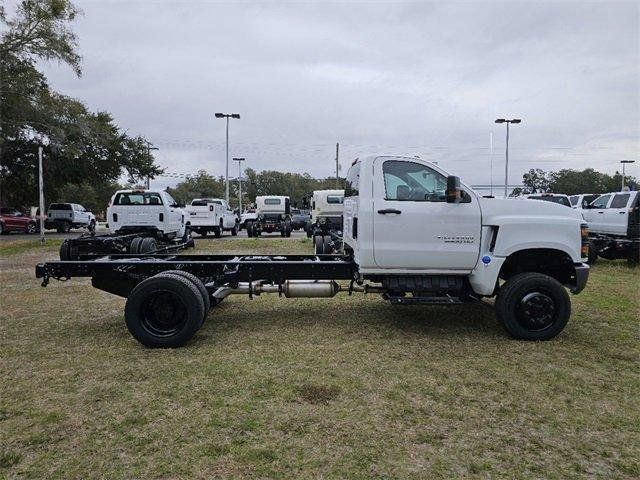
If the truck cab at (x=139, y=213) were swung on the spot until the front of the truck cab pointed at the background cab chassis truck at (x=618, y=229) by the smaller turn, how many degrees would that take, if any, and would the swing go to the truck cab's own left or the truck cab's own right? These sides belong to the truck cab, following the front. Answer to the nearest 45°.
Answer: approximately 90° to the truck cab's own right

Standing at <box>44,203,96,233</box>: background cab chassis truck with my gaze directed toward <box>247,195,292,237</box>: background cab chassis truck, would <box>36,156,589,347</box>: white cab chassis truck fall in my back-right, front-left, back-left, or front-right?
front-right

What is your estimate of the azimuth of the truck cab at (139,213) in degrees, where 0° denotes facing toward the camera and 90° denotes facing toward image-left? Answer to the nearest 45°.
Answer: approximately 225°

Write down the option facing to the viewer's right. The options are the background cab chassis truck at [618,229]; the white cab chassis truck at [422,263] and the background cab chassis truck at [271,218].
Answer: the white cab chassis truck

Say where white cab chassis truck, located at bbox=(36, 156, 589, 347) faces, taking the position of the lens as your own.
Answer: facing to the right of the viewer

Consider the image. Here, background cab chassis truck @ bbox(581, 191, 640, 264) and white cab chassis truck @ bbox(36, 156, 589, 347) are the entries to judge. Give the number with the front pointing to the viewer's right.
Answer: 1

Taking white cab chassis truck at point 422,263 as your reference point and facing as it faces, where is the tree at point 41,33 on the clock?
The tree is roughly at 8 o'clock from the white cab chassis truck.

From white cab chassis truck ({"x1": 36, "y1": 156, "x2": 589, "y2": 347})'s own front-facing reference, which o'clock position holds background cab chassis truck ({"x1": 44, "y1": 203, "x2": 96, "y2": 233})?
The background cab chassis truck is roughly at 8 o'clock from the white cab chassis truck.
